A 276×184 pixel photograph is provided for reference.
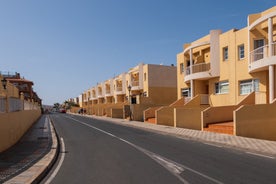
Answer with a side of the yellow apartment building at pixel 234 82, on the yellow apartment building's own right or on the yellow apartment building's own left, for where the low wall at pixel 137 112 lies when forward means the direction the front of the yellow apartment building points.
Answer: on the yellow apartment building's own right

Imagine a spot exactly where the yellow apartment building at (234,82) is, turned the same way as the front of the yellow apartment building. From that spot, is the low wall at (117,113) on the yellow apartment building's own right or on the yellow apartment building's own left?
on the yellow apartment building's own right

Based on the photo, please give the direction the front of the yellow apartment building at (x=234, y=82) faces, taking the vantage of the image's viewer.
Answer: facing the viewer and to the left of the viewer
